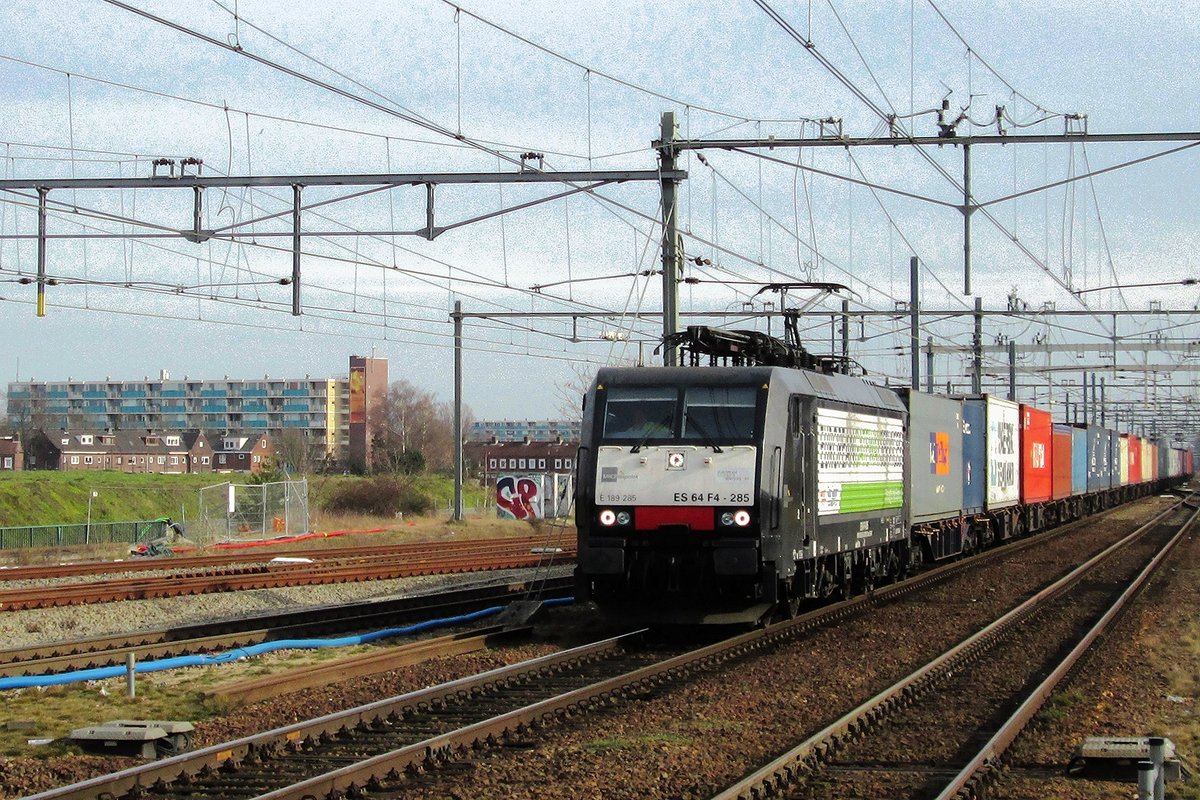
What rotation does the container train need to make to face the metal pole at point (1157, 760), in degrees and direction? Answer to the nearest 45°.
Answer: approximately 45° to its left

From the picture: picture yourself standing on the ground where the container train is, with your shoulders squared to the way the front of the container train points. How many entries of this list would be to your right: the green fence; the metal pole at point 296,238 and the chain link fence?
3

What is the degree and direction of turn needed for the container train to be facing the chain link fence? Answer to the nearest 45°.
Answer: approximately 90° to its right

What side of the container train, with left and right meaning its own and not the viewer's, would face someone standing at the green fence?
right

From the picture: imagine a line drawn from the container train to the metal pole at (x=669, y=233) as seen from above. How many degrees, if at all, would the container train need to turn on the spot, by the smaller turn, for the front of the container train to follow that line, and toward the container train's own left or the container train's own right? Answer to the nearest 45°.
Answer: approximately 135° to the container train's own right

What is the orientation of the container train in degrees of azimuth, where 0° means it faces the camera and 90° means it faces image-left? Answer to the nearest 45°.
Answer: approximately 45°

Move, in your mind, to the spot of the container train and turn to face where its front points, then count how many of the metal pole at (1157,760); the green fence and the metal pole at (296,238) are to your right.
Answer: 2

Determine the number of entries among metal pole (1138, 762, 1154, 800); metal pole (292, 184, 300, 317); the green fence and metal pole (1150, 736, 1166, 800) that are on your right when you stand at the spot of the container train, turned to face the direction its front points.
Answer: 2
